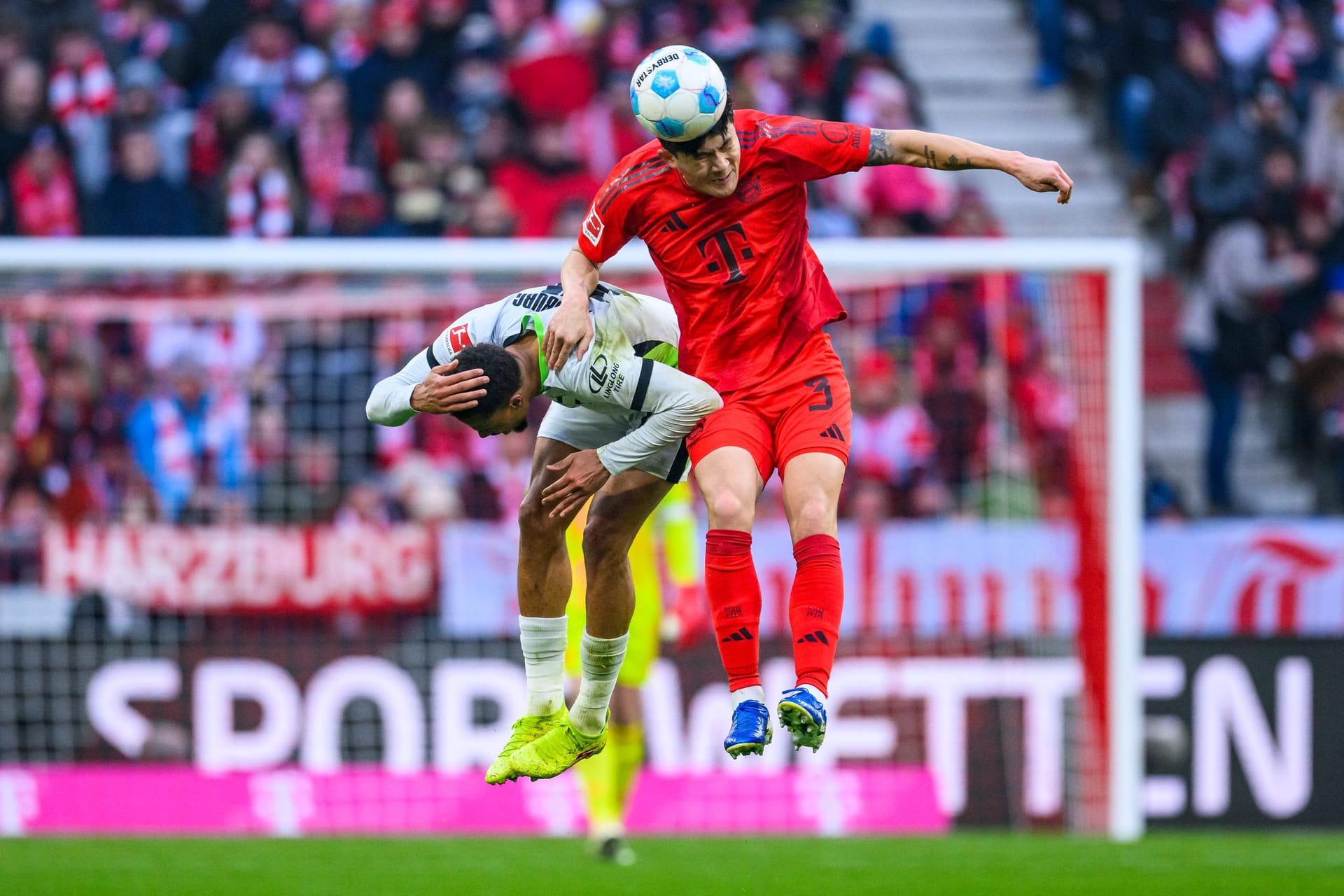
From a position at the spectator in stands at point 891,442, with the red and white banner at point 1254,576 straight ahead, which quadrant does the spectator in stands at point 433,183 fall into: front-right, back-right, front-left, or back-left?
back-left

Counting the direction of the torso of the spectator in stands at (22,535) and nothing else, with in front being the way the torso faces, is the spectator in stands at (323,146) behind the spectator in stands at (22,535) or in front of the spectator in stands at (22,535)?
behind

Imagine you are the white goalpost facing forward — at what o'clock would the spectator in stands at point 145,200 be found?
The spectator in stands is roughly at 4 o'clock from the white goalpost.

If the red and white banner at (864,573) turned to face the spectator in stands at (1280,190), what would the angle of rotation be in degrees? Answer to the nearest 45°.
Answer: approximately 135° to its left

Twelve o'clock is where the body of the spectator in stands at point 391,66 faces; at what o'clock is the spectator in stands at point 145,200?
the spectator in stands at point 145,200 is roughly at 2 o'clock from the spectator in stands at point 391,66.
